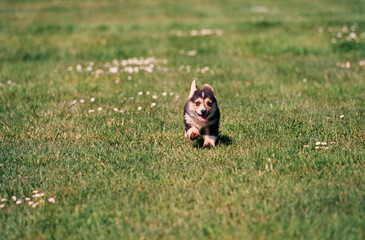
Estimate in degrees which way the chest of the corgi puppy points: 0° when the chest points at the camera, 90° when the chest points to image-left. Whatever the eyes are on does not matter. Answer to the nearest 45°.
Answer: approximately 0°

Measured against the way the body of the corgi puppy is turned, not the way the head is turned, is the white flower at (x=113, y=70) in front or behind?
behind
